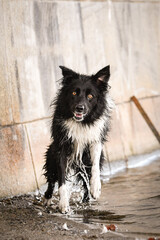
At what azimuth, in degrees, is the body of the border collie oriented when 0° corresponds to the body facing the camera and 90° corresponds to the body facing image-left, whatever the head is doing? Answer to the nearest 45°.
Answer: approximately 0°

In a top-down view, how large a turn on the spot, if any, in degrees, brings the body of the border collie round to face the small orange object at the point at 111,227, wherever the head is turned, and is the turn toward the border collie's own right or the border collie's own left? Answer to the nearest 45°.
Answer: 0° — it already faces it
